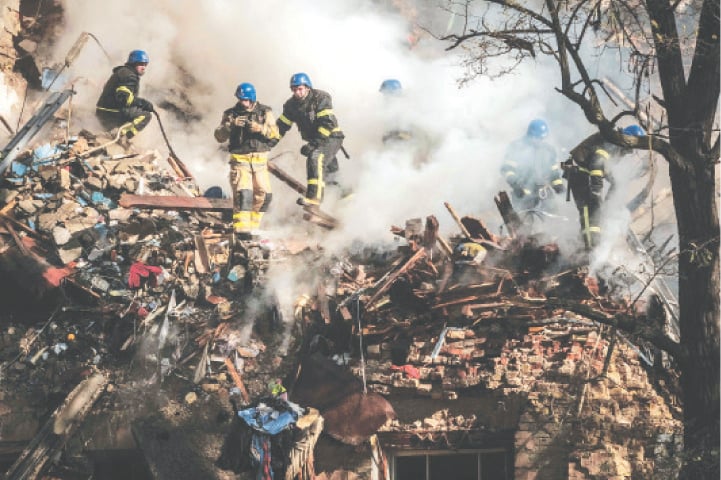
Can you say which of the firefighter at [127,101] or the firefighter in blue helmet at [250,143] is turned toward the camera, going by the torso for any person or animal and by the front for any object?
the firefighter in blue helmet

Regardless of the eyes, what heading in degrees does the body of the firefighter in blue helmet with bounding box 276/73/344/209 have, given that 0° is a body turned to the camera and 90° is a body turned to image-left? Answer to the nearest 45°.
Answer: approximately 45°

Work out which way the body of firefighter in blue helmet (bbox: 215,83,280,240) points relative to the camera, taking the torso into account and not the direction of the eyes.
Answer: toward the camera

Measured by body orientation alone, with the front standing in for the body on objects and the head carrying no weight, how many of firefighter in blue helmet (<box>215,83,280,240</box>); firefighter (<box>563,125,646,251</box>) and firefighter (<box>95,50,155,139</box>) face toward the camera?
1

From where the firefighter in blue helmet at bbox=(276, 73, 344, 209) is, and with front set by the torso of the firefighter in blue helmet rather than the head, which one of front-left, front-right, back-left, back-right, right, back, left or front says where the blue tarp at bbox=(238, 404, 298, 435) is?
front-left

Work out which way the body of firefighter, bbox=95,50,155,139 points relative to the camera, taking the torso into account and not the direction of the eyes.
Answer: to the viewer's right

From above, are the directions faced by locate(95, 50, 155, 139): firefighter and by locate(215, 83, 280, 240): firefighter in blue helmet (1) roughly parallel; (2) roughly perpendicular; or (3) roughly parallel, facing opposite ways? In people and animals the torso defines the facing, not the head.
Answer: roughly perpendicular

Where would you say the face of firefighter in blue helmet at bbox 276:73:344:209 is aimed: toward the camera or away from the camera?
toward the camera

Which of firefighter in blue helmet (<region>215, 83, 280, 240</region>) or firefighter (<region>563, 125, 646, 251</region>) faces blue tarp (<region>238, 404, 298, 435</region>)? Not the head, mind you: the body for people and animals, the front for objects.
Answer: the firefighter in blue helmet

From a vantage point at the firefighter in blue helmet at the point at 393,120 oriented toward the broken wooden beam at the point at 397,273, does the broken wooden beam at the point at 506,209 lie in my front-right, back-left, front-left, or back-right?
front-left

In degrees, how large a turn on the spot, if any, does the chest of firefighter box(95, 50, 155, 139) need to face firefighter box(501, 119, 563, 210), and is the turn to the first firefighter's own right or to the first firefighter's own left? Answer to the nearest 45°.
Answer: approximately 45° to the first firefighter's own right

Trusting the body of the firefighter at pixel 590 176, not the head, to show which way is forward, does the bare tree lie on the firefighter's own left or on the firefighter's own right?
on the firefighter's own right
